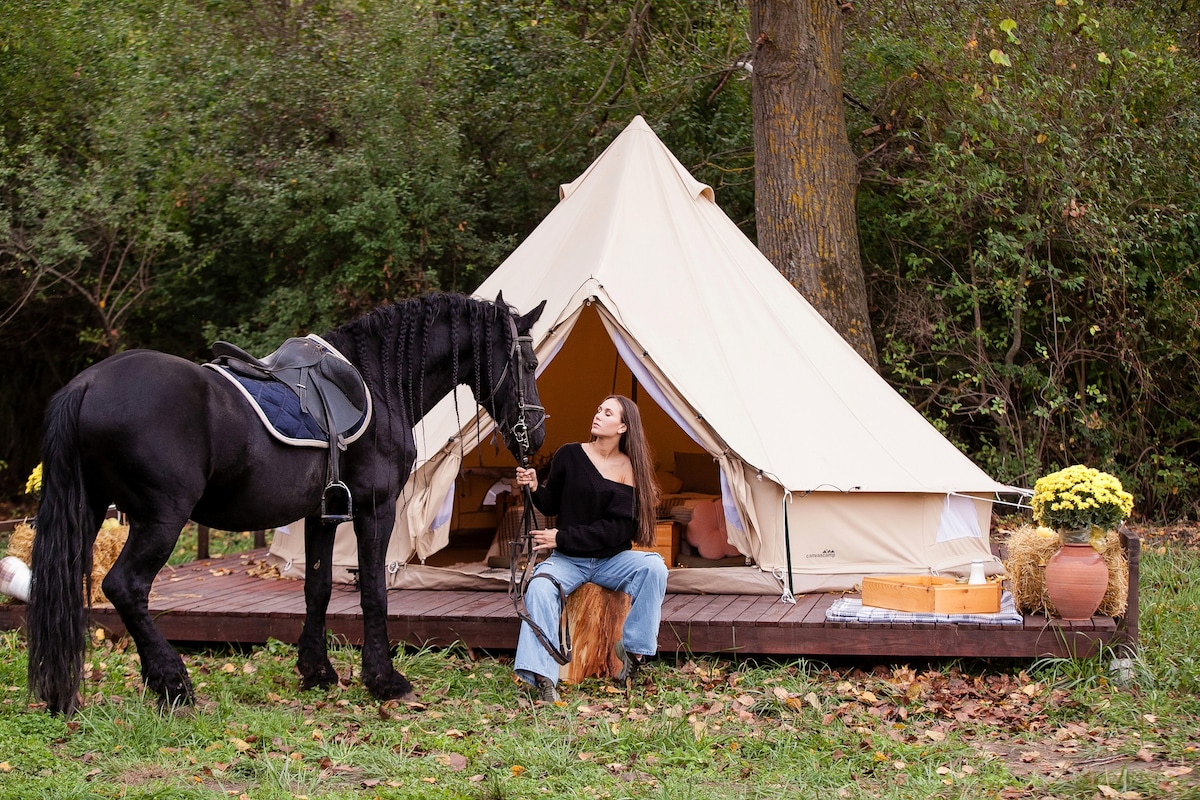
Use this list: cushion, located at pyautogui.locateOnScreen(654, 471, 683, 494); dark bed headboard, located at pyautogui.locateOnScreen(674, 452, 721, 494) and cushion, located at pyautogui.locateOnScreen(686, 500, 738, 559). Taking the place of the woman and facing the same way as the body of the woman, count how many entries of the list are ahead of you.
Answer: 0

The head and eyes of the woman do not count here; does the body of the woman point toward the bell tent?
no

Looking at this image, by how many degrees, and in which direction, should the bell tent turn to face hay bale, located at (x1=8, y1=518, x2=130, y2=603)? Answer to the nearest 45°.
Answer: approximately 90° to its right

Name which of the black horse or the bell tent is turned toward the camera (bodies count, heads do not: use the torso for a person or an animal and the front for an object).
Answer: the bell tent

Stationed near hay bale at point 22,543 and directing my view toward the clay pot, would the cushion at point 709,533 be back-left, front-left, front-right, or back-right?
front-left

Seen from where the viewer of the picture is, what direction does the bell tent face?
facing the viewer

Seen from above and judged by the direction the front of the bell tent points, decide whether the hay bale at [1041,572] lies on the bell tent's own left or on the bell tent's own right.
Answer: on the bell tent's own left

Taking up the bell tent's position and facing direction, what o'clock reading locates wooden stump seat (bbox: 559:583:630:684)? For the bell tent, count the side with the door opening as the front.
The wooden stump seat is roughly at 1 o'clock from the bell tent.

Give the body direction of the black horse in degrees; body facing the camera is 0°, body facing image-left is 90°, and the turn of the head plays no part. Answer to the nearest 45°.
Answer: approximately 270°

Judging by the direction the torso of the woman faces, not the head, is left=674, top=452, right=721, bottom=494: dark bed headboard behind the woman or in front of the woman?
behind

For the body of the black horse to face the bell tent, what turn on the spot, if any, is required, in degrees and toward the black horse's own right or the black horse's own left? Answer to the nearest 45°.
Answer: approximately 45° to the black horse's own left

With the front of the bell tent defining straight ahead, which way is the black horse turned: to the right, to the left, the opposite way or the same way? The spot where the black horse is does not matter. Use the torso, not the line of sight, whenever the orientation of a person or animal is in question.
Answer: to the left

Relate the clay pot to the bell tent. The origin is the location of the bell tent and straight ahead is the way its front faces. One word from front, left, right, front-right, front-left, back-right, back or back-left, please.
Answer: front-left

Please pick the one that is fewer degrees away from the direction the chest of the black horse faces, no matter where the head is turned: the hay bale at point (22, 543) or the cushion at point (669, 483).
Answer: the cushion

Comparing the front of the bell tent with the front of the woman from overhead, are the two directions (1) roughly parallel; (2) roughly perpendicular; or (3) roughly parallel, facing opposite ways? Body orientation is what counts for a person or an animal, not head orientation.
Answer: roughly parallel

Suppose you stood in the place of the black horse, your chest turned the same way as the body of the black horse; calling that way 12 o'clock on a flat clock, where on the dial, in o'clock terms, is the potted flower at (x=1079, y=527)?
The potted flower is roughly at 12 o'clock from the black horse.
